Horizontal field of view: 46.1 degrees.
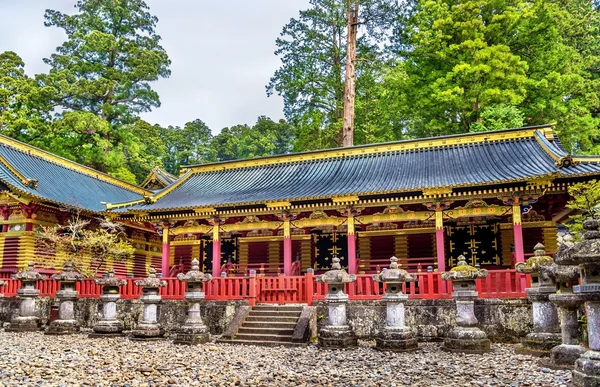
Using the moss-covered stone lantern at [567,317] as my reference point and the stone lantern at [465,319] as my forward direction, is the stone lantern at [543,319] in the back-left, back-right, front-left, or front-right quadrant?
front-right

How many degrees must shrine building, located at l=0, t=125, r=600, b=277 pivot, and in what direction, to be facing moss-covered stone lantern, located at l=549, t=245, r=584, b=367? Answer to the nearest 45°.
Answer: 0° — it already faces it

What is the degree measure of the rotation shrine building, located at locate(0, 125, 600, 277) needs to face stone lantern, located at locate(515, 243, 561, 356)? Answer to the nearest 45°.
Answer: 0° — it already faces it

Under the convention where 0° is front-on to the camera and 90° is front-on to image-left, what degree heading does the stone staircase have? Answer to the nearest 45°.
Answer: approximately 0°

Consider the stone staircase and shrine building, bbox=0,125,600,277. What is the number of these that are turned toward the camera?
2

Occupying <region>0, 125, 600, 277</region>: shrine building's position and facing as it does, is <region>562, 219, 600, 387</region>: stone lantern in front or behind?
in front

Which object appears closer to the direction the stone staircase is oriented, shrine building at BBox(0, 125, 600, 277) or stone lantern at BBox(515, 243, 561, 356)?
the stone lantern

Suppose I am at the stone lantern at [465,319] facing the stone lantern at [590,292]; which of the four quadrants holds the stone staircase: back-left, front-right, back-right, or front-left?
back-right

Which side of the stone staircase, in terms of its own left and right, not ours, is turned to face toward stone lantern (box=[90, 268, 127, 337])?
right

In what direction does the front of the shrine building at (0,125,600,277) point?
toward the camera

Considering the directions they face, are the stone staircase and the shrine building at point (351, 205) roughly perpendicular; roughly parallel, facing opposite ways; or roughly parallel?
roughly parallel

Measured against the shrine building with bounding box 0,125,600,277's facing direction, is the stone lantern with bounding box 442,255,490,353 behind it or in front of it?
in front
